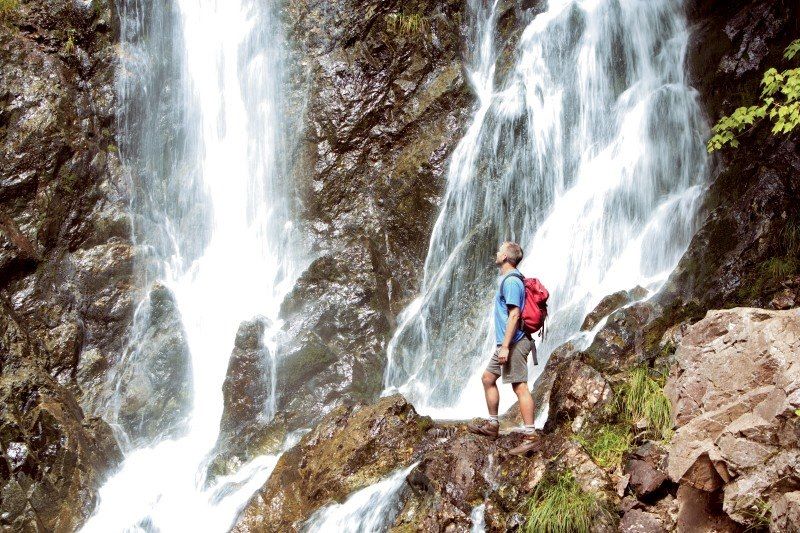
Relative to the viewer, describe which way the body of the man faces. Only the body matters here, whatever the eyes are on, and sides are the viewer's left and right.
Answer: facing to the left of the viewer

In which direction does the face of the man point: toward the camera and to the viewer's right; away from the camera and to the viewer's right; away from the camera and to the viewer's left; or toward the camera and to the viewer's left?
away from the camera and to the viewer's left

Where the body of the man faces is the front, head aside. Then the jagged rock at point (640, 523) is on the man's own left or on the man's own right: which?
on the man's own left

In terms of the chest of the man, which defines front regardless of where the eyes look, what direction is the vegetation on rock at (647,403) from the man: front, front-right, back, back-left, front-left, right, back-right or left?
back

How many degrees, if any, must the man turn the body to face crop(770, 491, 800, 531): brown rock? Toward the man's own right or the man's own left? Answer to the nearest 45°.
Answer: approximately 135° to the man's own left

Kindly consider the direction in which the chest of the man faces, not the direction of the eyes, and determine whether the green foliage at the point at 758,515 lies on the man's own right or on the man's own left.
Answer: on the man's own left

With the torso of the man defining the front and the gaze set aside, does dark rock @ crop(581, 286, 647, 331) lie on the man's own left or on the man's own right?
on the man's own right

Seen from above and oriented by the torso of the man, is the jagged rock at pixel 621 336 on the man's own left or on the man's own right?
on the man's own right

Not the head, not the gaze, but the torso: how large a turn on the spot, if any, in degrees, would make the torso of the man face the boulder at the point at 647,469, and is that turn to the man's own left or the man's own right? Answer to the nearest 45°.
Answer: approximately 135° to the man's own left

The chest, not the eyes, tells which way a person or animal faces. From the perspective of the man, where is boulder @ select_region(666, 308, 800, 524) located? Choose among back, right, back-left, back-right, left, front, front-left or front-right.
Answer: back-left
